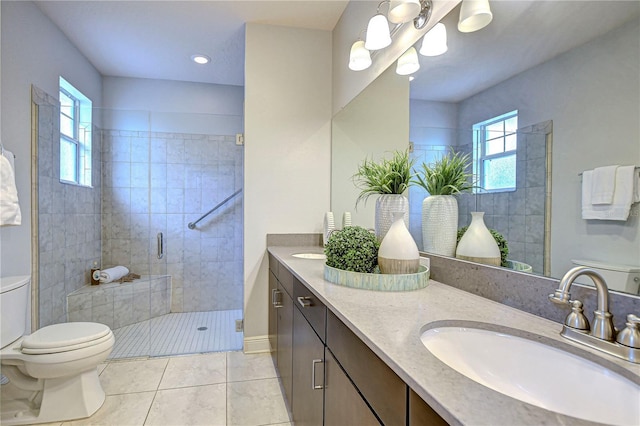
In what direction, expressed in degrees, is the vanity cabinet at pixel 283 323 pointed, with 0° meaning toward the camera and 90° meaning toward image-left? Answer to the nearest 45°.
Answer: approximately 90°

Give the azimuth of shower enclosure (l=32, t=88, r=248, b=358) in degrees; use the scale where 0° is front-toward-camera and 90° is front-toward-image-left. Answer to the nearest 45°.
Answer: approximately 0°

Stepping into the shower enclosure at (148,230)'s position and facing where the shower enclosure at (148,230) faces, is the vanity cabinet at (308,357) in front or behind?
in front

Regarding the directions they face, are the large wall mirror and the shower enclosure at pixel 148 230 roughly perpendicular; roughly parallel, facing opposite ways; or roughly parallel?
roughly perpendicular

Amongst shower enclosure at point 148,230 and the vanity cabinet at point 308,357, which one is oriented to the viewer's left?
the vanity cabinet

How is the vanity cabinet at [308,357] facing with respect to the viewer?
to the viewer's left

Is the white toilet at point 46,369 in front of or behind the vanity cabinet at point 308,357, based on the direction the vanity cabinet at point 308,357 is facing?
in front

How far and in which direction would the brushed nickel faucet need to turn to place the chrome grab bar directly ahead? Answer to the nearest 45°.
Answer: approximately 45° to its right

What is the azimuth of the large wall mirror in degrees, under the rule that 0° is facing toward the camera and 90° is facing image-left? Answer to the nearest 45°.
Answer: approximately 45°
